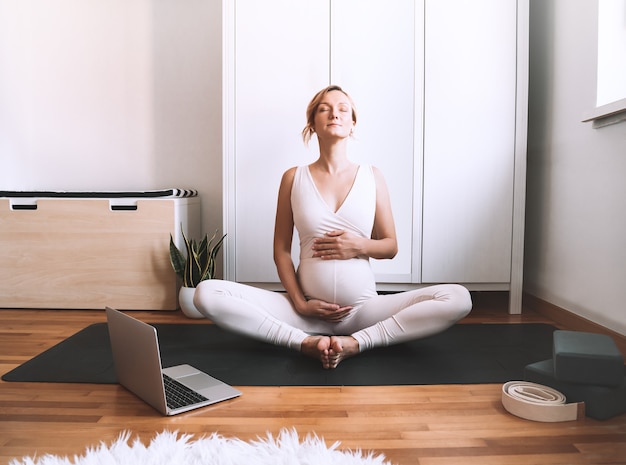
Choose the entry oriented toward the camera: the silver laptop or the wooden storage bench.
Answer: the wooden storage bench

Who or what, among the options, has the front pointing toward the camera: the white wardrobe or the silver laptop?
the white wardrobe

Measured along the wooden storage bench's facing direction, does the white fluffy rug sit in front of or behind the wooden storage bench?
in front

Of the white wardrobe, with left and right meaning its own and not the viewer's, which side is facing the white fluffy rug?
front

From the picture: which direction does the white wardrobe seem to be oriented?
toward the camera

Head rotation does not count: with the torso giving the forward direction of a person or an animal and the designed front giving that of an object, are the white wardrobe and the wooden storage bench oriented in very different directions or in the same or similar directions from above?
same or similar directions

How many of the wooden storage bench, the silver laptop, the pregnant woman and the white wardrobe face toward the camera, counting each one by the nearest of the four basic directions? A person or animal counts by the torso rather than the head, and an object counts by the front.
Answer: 3

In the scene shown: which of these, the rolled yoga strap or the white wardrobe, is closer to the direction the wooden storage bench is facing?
the rolled yoga strap

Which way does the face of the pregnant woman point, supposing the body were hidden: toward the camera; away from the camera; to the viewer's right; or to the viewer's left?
toward the camera

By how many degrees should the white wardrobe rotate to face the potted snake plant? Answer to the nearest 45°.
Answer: approximately 90° to its right

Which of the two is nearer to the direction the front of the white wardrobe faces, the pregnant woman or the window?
the pregnant woman

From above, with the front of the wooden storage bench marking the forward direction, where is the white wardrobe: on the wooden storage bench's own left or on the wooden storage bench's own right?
on the wooden storage bench's own left

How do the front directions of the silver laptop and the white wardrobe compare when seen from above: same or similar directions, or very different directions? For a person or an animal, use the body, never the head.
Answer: very different directions

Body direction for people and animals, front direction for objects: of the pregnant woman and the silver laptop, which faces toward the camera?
the pregnant woman

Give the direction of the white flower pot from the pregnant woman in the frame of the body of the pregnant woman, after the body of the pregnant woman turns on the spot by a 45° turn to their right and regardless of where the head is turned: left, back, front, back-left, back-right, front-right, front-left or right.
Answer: right

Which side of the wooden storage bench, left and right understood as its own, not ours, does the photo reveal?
front

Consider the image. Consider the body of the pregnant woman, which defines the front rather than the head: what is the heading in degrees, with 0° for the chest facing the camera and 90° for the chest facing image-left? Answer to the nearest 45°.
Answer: approximately 0°
